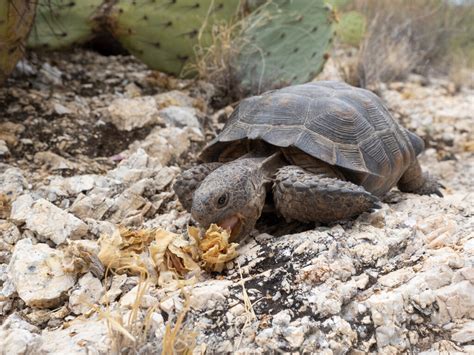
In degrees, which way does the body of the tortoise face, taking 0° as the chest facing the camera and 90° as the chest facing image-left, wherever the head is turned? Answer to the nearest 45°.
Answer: approximately 45°

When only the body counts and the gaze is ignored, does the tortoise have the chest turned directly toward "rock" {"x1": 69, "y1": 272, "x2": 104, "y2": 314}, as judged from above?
yes

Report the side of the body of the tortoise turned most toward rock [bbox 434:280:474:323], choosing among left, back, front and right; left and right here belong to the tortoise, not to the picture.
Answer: left

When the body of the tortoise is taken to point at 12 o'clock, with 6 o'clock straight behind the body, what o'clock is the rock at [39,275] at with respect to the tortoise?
The rock is roughly at 12 o'clock from the tortoise.

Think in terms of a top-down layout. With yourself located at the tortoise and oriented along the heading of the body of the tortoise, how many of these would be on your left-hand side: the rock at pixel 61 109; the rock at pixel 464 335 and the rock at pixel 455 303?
2

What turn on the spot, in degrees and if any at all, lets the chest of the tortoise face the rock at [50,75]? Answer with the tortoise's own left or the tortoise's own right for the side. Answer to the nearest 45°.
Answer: approximately 90° to the tortoise's own right

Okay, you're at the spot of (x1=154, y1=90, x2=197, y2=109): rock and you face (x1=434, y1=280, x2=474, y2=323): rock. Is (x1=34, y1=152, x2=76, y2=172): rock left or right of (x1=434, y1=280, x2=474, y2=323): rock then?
right

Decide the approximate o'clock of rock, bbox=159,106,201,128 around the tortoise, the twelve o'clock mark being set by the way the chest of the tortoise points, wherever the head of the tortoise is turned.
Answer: The rock is roughly at 3 o'clock from the tortoise.

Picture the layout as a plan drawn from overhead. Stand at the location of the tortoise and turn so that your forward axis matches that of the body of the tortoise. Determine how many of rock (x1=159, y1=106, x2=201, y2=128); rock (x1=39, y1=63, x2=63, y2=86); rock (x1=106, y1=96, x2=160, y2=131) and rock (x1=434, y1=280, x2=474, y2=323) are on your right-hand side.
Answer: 3

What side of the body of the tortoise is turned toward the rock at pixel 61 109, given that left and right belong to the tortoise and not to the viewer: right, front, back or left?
right
